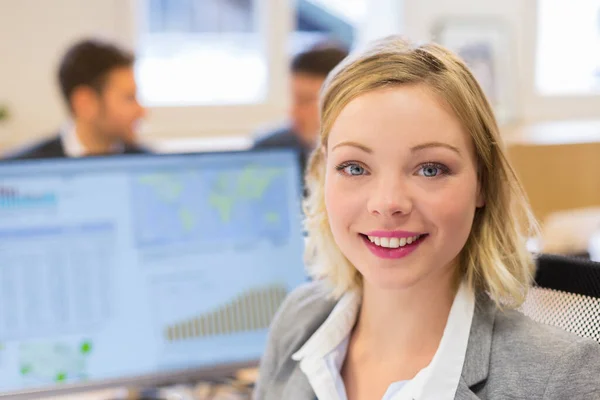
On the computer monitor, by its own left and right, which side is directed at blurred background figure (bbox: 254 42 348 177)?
back

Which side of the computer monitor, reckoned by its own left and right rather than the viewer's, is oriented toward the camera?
front

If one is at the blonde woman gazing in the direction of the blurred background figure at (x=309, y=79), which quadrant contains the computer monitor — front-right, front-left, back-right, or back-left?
front-left

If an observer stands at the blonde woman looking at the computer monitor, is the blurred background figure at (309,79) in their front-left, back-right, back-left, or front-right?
front-right

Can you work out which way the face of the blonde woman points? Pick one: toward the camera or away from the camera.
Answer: toward the camera
